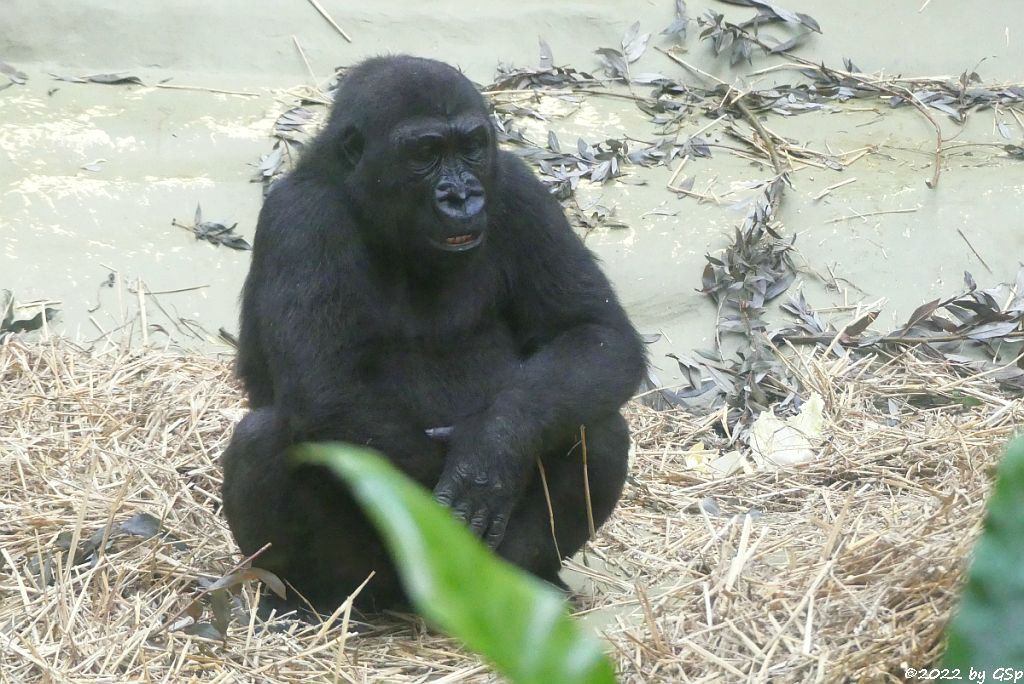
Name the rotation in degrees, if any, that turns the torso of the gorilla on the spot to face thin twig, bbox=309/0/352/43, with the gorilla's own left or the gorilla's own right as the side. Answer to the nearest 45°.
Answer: approximately 180°

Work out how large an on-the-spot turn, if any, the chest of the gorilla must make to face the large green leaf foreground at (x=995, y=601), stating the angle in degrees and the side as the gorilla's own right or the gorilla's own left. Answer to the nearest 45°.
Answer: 0° — it already faces it

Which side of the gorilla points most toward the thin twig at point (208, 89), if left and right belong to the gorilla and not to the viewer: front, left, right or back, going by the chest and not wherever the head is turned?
back

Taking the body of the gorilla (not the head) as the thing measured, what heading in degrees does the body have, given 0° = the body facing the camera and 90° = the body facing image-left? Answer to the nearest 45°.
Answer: approximately 0°

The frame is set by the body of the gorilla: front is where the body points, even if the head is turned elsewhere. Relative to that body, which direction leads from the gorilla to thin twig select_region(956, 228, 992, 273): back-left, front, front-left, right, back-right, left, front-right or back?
back-left
